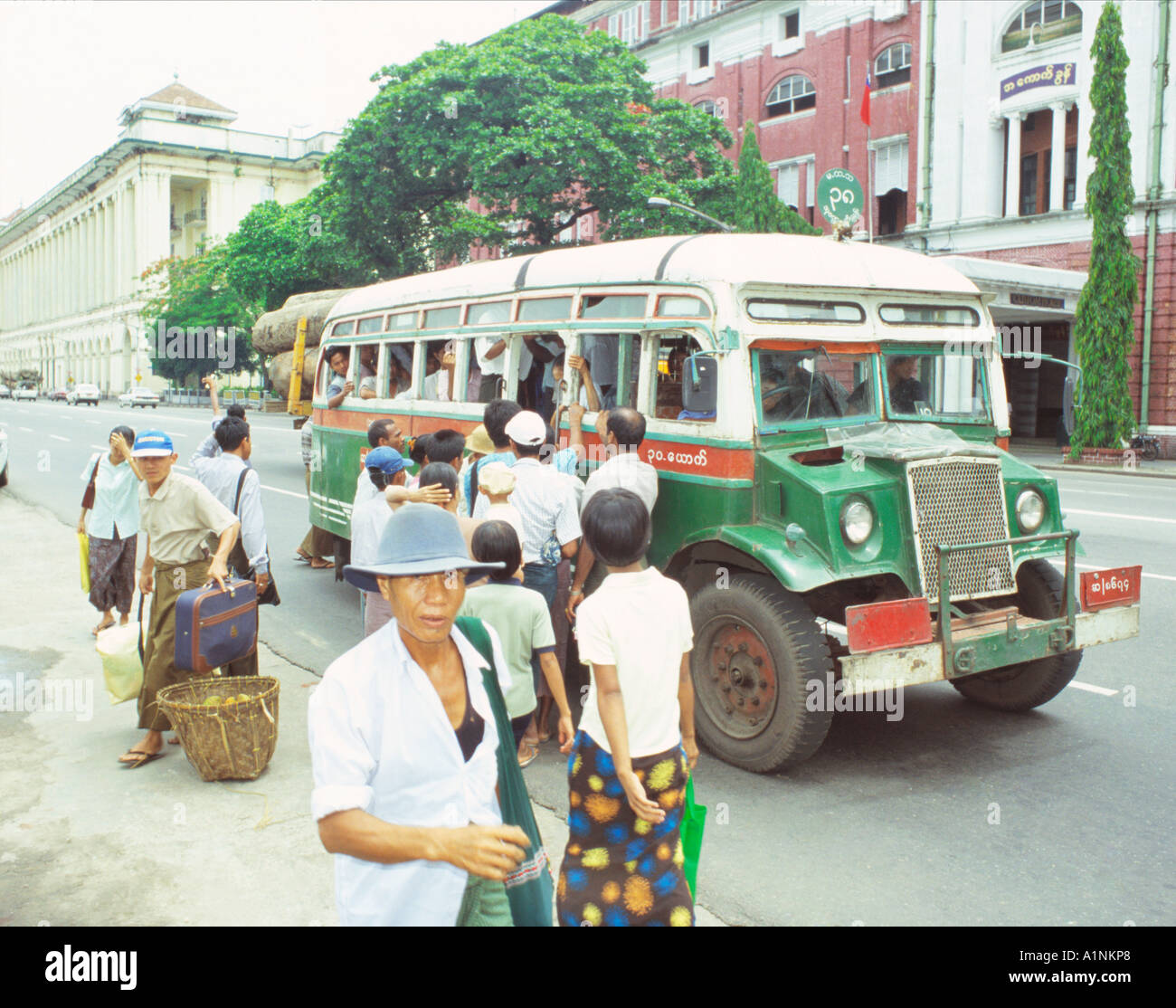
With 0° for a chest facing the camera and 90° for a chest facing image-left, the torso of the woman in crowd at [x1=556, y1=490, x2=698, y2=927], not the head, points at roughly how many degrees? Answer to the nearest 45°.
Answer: approximately 180°

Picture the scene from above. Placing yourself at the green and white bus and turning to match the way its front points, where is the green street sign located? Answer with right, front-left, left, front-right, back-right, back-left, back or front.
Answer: back-left

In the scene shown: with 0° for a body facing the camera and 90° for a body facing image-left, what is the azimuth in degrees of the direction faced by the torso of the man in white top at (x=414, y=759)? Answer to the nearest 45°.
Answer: approximately 315°

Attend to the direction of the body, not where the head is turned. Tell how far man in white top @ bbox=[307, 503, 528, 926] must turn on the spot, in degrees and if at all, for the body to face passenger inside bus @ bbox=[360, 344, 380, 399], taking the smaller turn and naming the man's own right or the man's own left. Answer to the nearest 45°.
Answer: approximately 135° to the man's own left

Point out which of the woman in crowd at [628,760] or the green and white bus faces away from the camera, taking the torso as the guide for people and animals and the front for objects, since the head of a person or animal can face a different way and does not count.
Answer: the woman in crowd

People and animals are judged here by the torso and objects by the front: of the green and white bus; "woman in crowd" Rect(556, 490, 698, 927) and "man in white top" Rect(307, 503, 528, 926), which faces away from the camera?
the woman in crowd

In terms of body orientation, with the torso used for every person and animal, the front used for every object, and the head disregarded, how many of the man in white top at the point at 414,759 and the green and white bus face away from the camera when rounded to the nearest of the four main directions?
0
